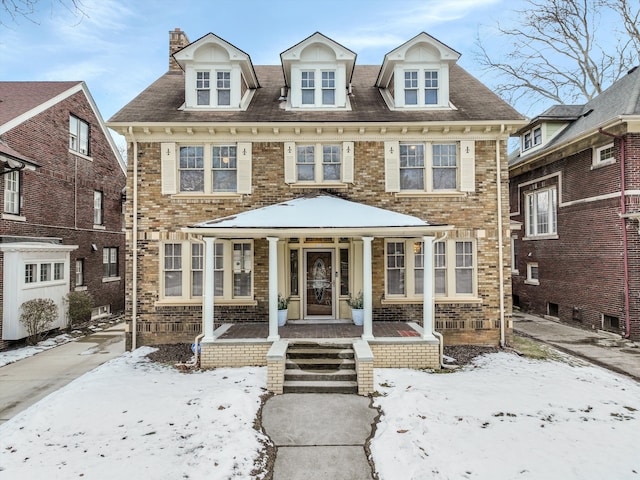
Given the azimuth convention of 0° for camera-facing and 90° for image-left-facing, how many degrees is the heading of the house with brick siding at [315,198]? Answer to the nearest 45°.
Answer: approximately 0°

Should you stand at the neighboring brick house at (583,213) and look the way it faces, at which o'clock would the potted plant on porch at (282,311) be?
The potted plant on porch is roughly at 3 o'clock from the neighboring brick house.

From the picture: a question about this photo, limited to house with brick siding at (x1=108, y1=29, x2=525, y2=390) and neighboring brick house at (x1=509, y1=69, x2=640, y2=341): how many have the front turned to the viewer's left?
0

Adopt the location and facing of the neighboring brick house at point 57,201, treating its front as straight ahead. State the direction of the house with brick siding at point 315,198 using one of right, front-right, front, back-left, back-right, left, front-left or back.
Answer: left

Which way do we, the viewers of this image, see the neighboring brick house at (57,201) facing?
facing the viewer and to the left of the viewer

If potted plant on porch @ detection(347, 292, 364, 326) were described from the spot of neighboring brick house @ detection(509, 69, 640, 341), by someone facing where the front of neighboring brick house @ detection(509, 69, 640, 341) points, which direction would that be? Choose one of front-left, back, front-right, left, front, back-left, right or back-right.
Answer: right

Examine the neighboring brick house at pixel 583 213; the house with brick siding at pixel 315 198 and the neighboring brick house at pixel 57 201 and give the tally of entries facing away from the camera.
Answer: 0

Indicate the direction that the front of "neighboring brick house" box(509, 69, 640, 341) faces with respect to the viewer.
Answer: facing the viewer and to the right of the viewer

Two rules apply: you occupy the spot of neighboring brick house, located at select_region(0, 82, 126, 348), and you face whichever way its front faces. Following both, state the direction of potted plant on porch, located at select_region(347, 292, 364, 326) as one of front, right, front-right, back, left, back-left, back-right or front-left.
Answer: left

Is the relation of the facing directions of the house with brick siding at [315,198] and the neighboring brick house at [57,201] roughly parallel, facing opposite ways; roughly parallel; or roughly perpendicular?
roughly parallel

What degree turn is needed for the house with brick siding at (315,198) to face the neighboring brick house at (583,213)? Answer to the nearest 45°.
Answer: approximately 90° to its left

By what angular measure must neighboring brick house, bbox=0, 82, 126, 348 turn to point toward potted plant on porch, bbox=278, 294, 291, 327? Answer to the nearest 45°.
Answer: approximately 90° to its left

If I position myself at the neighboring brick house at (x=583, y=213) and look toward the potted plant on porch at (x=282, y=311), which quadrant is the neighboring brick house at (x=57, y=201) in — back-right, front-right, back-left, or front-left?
front-right
